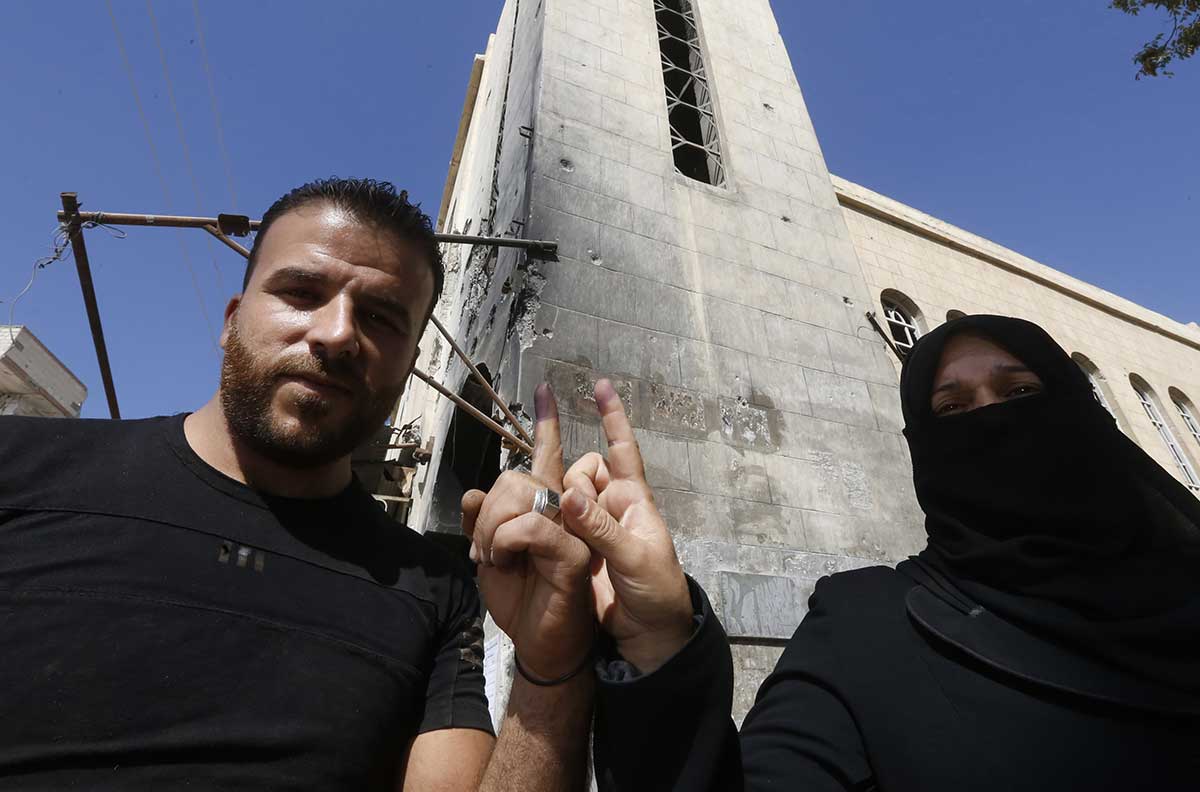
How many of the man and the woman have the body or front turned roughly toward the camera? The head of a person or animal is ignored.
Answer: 2

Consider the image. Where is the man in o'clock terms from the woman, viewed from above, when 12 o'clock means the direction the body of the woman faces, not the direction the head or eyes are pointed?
The man is roughly at 2 o'clock from the woman.

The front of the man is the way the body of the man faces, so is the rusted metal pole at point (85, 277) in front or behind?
behind

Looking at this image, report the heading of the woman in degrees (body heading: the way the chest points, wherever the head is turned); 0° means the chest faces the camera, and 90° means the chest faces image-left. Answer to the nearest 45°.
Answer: approximately 0°

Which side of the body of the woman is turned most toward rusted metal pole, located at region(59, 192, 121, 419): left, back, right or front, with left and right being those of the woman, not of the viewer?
right

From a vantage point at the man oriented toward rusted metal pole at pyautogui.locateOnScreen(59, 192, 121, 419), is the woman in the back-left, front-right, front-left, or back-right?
back-right
